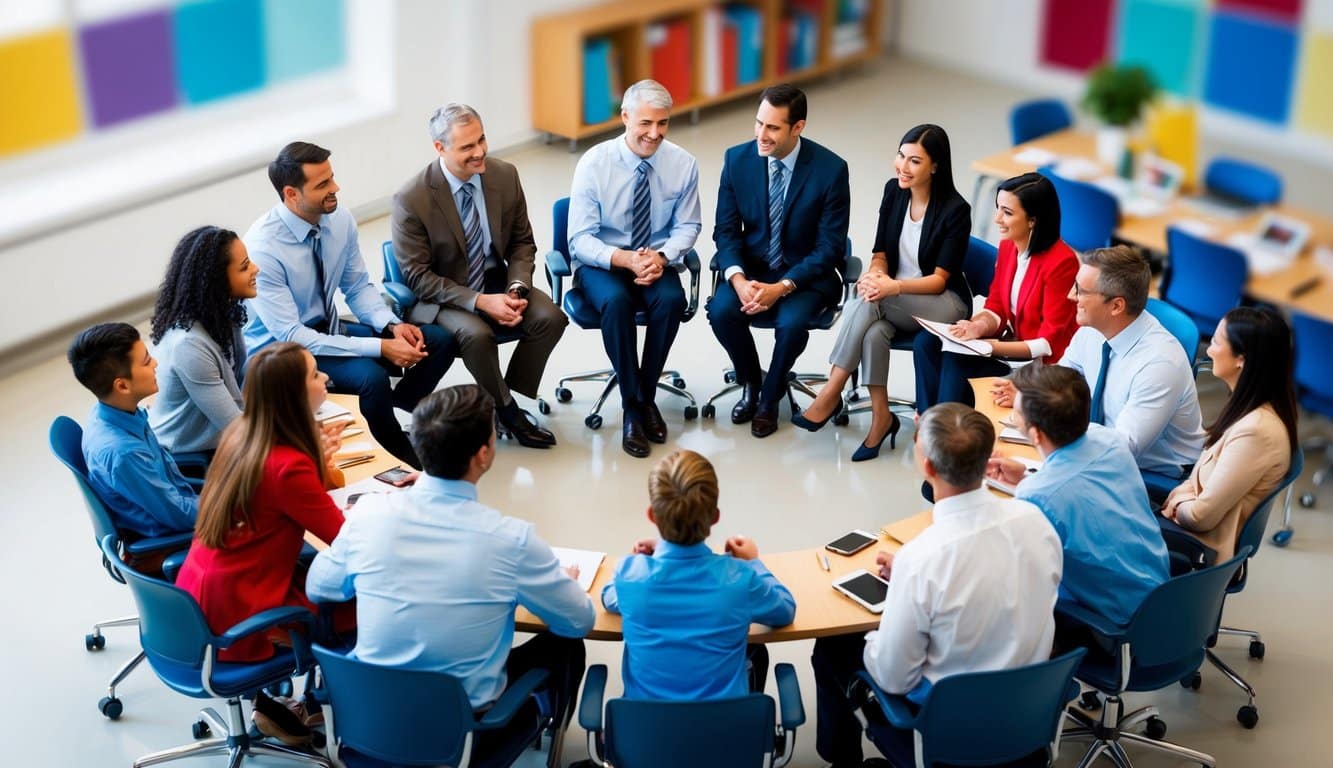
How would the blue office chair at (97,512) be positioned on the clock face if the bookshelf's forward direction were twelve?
The blue office chair is roughly at 2 o'clock from the bookshelf.

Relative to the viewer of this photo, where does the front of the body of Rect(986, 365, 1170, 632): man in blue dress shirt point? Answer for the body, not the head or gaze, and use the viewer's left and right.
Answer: facing away from the viewer and to the left of the viewer

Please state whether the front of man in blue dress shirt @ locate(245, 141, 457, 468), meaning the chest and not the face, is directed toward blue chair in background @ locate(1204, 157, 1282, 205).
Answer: no

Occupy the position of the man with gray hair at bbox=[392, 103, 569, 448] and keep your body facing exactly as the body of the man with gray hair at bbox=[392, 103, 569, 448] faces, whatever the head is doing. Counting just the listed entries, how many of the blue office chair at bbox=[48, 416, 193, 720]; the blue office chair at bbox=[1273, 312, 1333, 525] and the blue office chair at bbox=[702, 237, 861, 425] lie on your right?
1

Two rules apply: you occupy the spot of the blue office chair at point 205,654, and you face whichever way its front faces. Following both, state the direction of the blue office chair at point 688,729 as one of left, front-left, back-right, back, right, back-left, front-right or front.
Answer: right

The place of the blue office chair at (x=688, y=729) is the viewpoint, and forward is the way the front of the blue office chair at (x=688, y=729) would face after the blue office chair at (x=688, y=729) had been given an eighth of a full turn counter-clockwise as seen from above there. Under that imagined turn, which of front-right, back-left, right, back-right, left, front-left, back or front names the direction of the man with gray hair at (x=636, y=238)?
front-right

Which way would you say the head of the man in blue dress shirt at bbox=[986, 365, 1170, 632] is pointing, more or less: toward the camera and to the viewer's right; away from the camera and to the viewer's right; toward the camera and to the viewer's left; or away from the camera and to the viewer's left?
away from the camera and to the viewer's left

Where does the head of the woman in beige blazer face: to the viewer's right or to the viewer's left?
to the viewer's left

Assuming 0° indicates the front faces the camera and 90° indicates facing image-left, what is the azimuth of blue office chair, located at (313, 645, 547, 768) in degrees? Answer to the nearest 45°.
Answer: approximately 225°

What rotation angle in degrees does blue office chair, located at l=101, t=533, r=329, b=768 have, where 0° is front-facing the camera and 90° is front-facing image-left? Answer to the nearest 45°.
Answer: approximately 225°

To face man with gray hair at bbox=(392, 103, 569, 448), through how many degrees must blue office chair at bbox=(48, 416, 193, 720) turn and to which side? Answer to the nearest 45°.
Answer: approximately 45° to its left

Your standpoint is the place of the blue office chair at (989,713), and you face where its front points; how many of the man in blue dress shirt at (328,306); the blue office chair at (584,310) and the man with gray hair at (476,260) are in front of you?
3

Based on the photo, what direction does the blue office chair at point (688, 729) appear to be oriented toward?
away from the camera

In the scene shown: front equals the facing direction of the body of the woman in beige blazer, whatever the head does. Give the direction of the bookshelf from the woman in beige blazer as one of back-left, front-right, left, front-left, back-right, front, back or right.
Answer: front-right

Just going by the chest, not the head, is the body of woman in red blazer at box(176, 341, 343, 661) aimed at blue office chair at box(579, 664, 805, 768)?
no

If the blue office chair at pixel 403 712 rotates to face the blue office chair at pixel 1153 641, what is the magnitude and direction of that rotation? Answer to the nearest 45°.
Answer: approximately 45° to its right

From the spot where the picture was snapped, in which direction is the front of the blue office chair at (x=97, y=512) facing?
facing to the right of the viewer

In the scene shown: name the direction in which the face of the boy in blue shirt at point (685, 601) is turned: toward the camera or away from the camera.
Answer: away from the camera

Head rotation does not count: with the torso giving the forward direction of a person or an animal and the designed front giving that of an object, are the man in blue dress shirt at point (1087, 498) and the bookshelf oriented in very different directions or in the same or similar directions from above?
very different directions

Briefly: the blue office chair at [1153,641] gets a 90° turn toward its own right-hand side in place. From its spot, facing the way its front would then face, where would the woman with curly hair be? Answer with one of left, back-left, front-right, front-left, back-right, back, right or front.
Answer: back-left

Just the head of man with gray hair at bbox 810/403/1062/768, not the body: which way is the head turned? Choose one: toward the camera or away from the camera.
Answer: away from the camera

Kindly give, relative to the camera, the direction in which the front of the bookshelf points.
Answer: facing the viewer and to the right of the viewer
